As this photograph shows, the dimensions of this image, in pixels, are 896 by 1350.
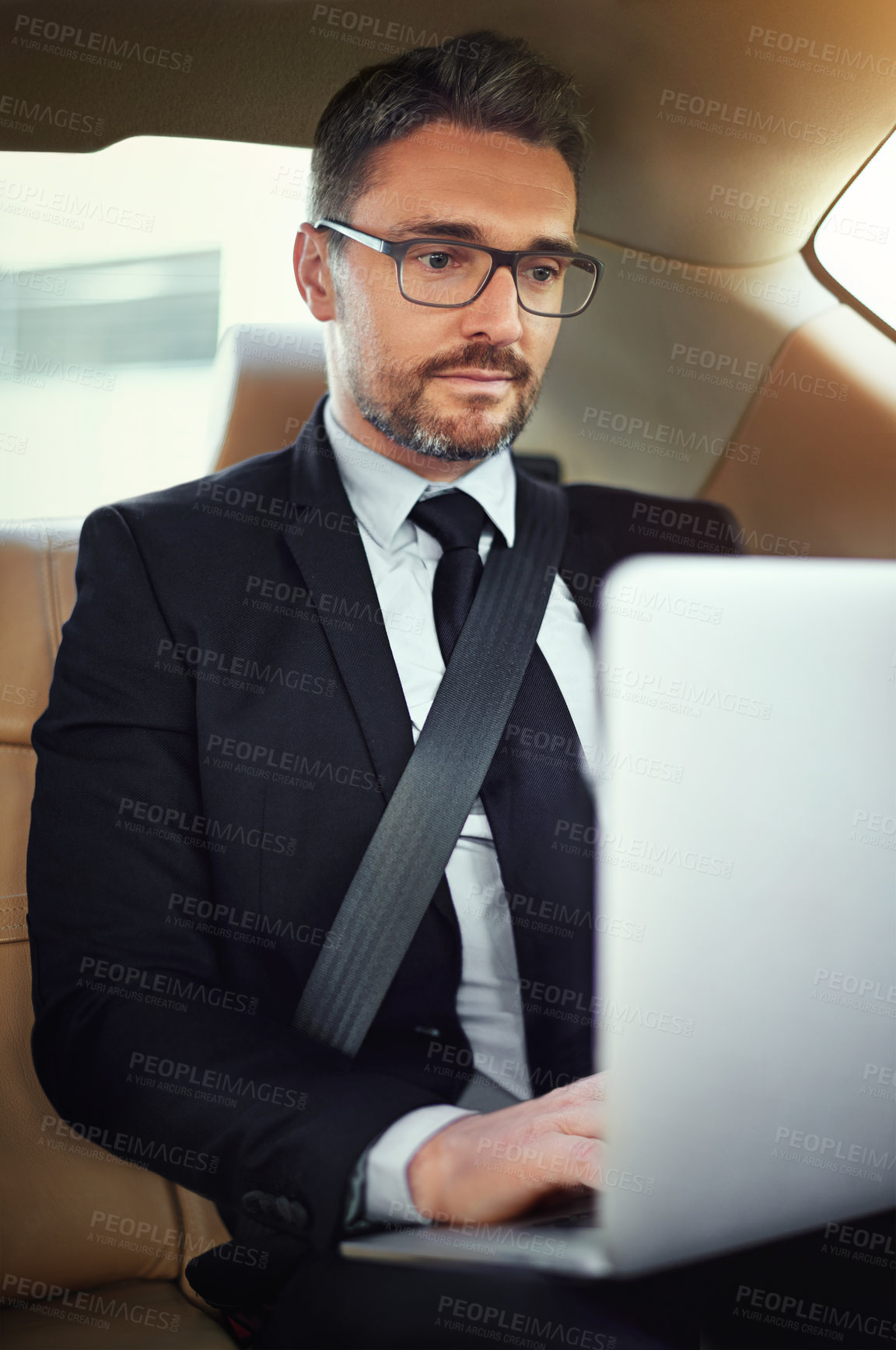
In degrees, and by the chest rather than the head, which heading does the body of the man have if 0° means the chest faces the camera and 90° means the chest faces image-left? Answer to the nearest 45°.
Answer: approximately 315°

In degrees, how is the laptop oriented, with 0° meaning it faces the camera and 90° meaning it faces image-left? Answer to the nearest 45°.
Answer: approximately 135°
